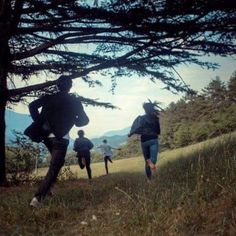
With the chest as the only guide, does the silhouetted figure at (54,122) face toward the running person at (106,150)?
yes

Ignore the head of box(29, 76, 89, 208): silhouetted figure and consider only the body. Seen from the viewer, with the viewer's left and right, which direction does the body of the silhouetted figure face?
facing away from the viewer

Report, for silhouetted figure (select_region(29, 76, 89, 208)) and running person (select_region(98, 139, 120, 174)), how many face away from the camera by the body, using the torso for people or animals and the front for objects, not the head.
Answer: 2

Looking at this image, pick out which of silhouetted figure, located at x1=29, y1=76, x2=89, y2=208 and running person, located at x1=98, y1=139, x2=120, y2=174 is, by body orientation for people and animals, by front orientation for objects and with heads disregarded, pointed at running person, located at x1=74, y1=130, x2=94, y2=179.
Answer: the silhouetted figure

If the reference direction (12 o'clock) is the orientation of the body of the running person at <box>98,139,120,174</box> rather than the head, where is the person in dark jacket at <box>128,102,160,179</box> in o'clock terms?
The person in dark jacket is roughly at 6 o'clock from the running person.

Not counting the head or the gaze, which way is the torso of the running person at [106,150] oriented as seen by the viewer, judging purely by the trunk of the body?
away from the camera

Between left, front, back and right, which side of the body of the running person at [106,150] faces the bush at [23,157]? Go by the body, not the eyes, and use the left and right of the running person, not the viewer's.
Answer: back

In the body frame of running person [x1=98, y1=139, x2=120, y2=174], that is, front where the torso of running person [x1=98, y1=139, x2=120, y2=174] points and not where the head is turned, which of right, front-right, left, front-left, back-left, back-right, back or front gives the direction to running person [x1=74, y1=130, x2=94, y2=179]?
back
